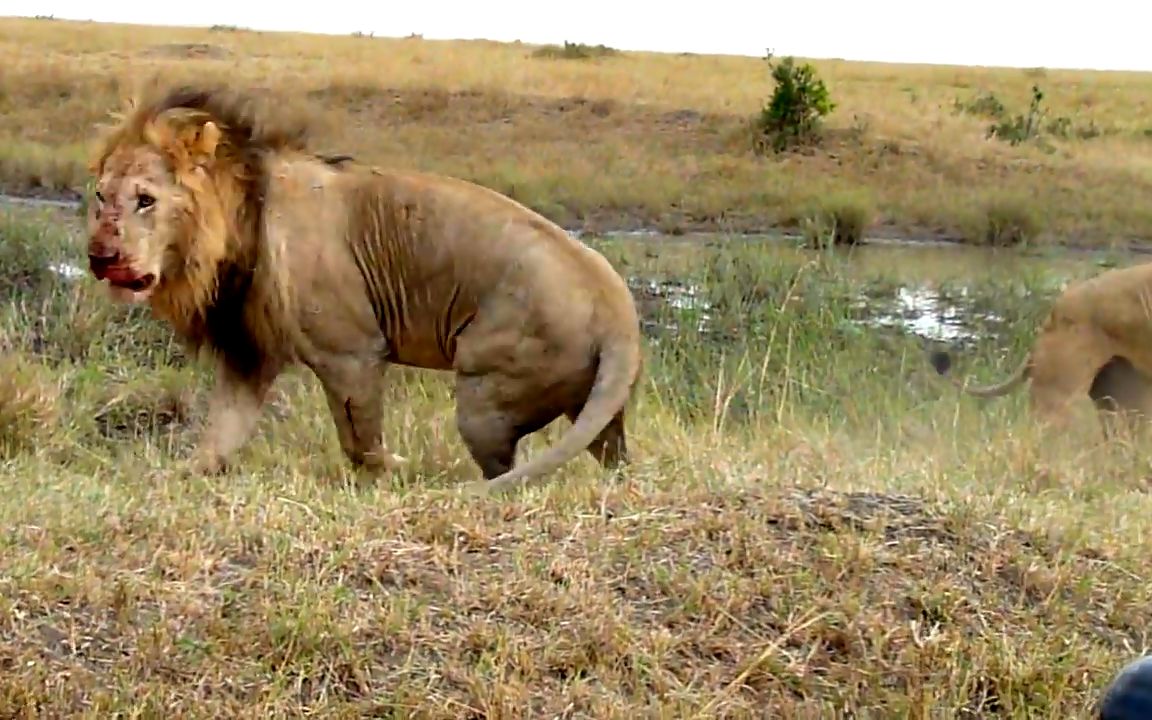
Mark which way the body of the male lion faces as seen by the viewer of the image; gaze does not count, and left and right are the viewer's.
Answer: facing to the left of the viewer

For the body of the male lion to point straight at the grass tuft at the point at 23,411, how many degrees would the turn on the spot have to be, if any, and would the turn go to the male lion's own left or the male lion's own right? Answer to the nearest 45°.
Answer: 0° — it already faces it

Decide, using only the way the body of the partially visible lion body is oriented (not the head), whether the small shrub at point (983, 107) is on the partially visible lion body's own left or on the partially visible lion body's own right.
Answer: on the partially visible lion body's own left

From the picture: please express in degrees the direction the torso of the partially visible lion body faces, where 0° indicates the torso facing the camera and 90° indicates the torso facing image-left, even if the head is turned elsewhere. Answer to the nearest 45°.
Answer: approximately 270°

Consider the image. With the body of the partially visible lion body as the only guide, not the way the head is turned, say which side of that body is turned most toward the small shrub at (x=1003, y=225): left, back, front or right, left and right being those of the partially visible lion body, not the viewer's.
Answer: left

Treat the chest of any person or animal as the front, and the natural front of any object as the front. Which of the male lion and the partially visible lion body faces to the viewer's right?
the partially visible lion body

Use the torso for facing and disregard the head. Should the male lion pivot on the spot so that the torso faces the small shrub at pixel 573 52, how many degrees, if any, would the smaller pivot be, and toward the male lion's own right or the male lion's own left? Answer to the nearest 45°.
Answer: approximately 90° to the male lion's own right

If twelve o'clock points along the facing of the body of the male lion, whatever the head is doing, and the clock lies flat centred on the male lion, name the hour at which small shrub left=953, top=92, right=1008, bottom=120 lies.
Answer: The small shrub is roughly at 4 o'clock from the male lion.

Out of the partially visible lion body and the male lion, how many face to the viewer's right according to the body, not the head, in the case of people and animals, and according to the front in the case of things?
1

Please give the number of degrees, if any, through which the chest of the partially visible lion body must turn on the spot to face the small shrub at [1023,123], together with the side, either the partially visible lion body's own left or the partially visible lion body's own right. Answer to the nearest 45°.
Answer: approximately 90° to the partially visible lion body's own left
